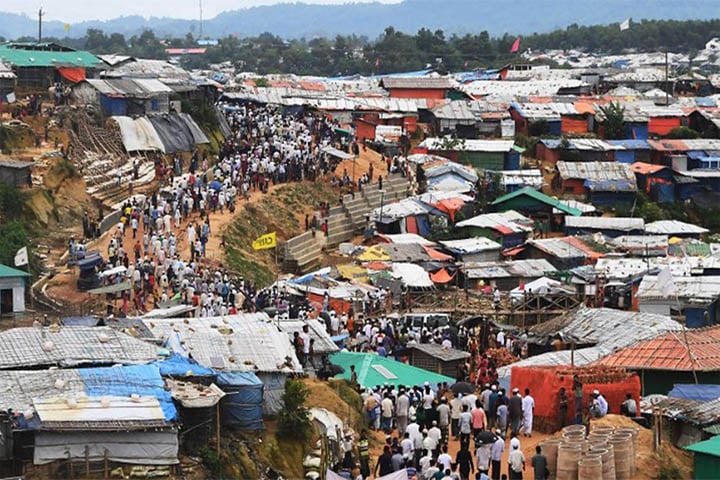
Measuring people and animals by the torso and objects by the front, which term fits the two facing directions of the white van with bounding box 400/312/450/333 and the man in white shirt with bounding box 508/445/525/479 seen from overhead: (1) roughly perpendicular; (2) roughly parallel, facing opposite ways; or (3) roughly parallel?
roughly perpendicular

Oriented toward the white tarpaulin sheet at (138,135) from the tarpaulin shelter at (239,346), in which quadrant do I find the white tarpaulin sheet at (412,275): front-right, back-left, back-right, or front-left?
front-right

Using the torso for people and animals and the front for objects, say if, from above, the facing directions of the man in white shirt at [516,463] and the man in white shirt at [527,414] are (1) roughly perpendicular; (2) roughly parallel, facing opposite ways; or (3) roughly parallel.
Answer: roughly parallel

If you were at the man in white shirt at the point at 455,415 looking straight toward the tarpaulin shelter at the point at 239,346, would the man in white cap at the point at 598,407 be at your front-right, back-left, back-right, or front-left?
back-right

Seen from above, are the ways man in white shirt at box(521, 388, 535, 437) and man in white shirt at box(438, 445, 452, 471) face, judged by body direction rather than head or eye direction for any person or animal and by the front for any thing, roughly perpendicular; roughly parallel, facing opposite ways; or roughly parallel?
roughly parallel

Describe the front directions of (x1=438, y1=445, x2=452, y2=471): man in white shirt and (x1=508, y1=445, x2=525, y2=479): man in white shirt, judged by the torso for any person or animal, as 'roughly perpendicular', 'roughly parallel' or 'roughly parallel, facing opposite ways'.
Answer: roughly parallel
